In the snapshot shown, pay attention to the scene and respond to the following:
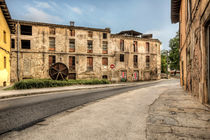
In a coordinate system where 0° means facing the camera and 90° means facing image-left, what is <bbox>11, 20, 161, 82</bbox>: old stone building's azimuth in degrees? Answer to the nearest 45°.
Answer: approximately 0°

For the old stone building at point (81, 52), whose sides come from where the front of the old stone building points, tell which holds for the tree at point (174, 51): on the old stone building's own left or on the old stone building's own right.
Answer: on the old stone building's own left
